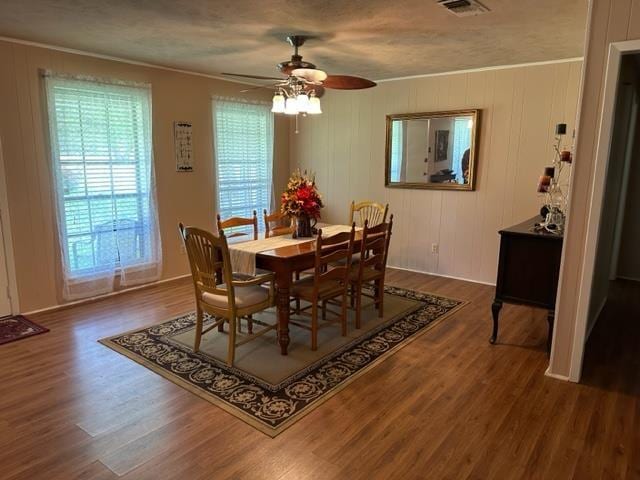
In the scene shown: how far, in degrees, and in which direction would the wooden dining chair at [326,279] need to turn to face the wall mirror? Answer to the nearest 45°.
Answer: approximately 90° to its right

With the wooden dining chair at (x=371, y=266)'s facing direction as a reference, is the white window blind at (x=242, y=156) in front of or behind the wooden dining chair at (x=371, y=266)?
in front

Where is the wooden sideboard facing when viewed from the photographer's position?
facing to the left of the viewer

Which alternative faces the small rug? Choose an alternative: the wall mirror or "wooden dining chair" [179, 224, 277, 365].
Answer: the wall mirror

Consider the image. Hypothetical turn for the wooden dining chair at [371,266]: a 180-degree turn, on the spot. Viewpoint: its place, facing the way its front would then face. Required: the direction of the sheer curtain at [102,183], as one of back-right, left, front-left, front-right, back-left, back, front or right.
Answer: back-right

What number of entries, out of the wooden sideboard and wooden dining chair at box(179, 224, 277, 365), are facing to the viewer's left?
1

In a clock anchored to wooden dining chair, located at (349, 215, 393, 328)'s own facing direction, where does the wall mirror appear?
The wall mirror is roughly at 2 o'clock from the wooden dining chair.

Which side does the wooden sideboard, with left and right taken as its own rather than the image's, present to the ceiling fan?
front

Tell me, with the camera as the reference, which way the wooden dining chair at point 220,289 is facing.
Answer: facing away from the viewer and to the right of the viewer

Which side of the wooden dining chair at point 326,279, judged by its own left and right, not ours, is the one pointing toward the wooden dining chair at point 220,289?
left

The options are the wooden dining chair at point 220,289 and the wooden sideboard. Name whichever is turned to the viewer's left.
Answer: the wooden sideboard

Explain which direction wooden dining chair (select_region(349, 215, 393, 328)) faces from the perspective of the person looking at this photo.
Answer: facing away from the viewer and to the left of the viewer

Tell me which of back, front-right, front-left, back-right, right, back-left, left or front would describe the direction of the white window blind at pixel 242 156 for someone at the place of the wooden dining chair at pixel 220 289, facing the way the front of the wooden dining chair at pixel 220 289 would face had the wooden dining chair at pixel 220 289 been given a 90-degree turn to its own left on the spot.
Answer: front-right

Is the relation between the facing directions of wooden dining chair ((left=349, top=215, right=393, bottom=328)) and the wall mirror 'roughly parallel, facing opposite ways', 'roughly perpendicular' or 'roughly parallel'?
roughly perpendicular

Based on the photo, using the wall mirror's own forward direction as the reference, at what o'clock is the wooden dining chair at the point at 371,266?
The wooden dining chair is roughly at 11 o'clock from the wall mirror.

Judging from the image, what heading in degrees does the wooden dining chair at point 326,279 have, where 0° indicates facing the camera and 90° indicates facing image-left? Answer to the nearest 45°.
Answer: approximately 135°
